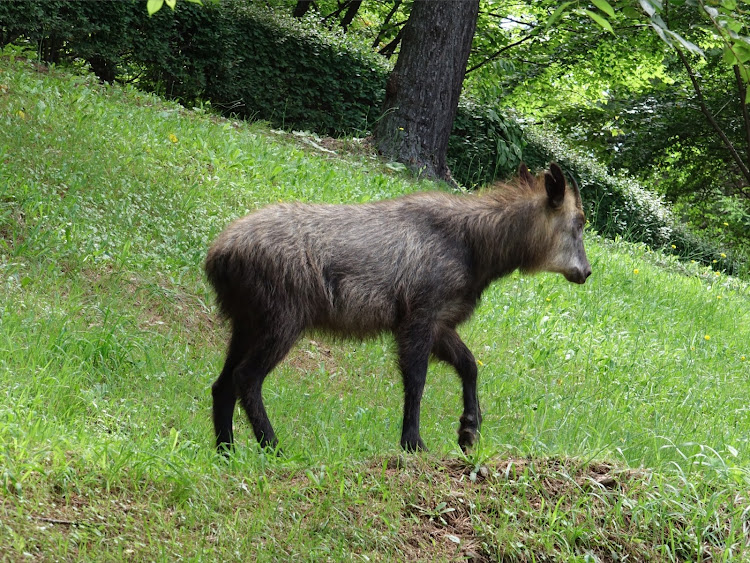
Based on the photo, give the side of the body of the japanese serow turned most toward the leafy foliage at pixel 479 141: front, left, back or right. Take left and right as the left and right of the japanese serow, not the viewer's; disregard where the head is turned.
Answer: left

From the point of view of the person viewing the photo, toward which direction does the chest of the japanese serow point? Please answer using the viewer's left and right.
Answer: facing to the right of the viewer

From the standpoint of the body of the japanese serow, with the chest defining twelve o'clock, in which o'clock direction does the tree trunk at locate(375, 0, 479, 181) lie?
The tree trunk is roughly at 9 o'clock from the japanese serow.

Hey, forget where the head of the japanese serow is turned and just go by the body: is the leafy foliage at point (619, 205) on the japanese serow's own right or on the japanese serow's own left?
on the japanese serow's own left
